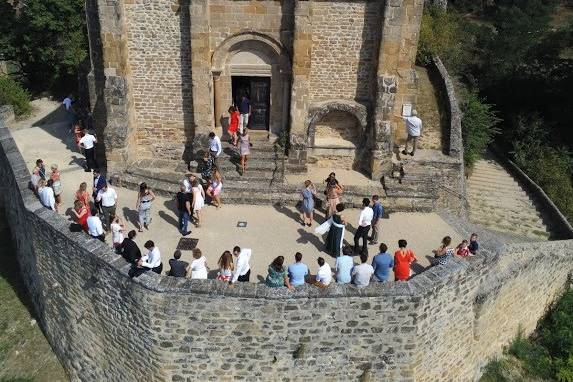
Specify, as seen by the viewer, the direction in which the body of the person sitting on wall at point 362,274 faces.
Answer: away from the camera

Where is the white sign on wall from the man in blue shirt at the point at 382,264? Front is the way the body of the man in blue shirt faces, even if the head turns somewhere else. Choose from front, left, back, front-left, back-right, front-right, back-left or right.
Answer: front

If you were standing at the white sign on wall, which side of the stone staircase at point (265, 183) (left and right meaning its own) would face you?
left

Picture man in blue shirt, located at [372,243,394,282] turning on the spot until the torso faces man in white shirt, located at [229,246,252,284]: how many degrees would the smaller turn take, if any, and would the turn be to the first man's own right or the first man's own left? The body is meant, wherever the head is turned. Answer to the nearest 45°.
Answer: approximately 90° to the first man's own left

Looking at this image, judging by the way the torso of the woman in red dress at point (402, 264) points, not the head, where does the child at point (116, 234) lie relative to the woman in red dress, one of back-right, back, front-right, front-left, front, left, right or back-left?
left

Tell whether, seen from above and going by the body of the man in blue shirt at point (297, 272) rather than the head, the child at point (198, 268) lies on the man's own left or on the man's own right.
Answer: on the man's own left

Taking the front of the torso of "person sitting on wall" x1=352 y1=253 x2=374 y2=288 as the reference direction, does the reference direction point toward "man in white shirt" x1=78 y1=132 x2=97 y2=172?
no

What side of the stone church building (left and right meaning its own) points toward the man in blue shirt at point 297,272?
front

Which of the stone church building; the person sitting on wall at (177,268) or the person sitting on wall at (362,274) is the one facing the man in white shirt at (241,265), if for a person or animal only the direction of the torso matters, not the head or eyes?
the stone church building

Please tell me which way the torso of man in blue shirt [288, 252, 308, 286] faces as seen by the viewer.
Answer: away from the camera

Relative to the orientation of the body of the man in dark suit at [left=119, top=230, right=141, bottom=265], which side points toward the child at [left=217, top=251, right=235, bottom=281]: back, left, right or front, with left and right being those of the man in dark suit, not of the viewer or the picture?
right

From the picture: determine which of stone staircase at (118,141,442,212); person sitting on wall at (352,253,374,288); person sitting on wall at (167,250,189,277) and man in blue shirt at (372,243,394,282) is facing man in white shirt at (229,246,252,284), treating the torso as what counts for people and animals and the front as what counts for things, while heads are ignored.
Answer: the stone staircase

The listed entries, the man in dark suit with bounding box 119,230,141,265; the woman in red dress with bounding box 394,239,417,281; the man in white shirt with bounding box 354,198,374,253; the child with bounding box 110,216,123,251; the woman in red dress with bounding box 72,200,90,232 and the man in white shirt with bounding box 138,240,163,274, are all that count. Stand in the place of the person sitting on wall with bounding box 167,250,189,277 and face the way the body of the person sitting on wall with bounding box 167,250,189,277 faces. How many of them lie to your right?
2

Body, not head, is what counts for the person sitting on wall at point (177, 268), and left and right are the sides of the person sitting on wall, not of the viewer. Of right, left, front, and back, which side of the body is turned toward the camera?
back

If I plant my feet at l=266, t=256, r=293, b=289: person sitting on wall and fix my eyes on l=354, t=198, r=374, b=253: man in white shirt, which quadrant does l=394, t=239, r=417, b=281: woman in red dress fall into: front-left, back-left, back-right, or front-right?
front-right

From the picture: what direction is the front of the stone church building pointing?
toward the camera

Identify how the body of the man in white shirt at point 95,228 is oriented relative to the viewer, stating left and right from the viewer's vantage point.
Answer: facing away from the viewer and to the right of the viewer

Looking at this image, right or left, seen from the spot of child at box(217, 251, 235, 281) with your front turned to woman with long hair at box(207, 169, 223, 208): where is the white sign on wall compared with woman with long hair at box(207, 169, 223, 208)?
right

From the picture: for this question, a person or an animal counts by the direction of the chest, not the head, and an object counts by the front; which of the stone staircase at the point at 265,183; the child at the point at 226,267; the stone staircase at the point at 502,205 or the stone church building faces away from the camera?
the child

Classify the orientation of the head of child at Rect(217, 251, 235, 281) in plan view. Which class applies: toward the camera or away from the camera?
away from the camera
